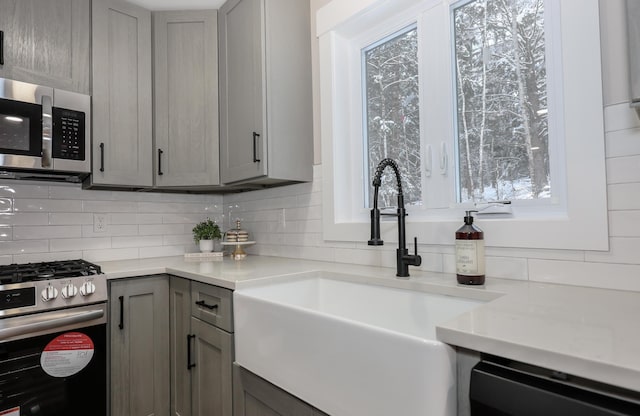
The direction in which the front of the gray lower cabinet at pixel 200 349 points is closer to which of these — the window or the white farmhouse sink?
the white farmhouse sink

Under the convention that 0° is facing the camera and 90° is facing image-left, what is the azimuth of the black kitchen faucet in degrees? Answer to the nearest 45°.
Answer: approximately 45°

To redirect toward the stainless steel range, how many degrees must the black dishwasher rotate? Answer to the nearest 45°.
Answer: approximately 45° to its right

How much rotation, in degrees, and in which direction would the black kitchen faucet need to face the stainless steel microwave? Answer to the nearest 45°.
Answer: approximately 45° to its right

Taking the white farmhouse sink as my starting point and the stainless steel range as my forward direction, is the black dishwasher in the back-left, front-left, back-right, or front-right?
back-left

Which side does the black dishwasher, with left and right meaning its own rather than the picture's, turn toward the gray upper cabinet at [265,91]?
right

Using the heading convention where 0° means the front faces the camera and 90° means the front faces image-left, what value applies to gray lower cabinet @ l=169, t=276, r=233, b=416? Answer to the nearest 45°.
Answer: approximately 45°
